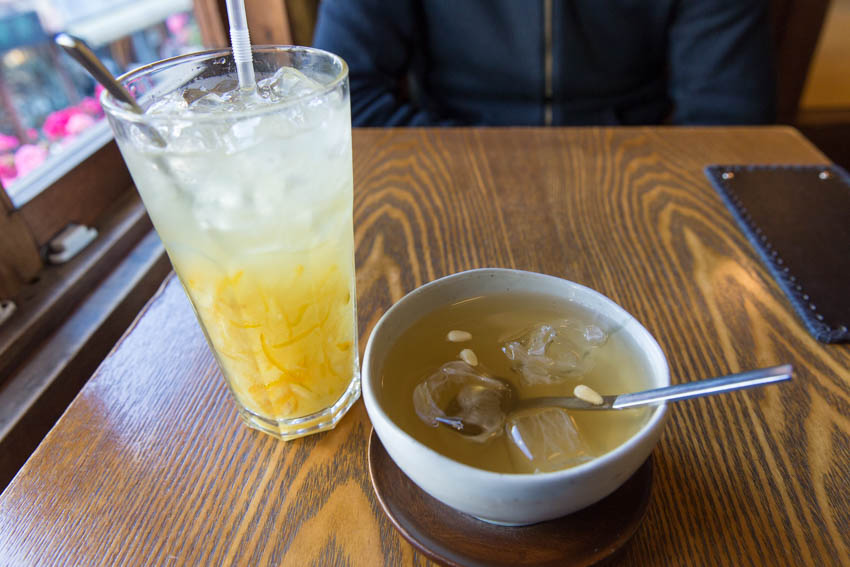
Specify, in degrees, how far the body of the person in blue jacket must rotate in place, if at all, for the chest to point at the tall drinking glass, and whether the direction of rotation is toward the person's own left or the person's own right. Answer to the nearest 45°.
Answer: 0° — they already face it

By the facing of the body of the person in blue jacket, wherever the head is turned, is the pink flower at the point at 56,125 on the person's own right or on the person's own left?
on the person's own right

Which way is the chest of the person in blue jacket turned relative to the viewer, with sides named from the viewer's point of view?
facing the viewer

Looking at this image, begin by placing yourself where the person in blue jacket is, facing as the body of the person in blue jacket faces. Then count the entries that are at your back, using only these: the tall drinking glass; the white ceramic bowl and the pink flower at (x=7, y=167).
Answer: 0

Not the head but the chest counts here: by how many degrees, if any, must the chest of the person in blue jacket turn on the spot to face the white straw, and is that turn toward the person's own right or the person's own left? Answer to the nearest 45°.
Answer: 0° — they already face it

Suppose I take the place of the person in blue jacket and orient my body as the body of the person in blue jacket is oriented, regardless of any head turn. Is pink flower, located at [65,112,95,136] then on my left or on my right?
on my right

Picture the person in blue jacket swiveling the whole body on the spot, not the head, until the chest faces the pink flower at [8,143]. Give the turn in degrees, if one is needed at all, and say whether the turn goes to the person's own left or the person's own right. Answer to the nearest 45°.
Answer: approximately 45° to the person's own right

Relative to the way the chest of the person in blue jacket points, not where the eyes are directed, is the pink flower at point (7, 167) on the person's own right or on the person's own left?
on the person's own right

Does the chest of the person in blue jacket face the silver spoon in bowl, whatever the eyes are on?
yes

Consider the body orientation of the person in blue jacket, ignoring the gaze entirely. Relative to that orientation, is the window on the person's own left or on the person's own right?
on the person's own right

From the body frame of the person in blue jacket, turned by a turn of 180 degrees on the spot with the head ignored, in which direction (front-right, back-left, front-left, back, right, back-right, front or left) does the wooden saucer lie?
back

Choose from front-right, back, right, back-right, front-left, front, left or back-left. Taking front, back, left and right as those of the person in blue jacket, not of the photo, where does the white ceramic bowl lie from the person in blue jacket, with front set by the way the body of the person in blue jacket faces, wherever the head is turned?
front
